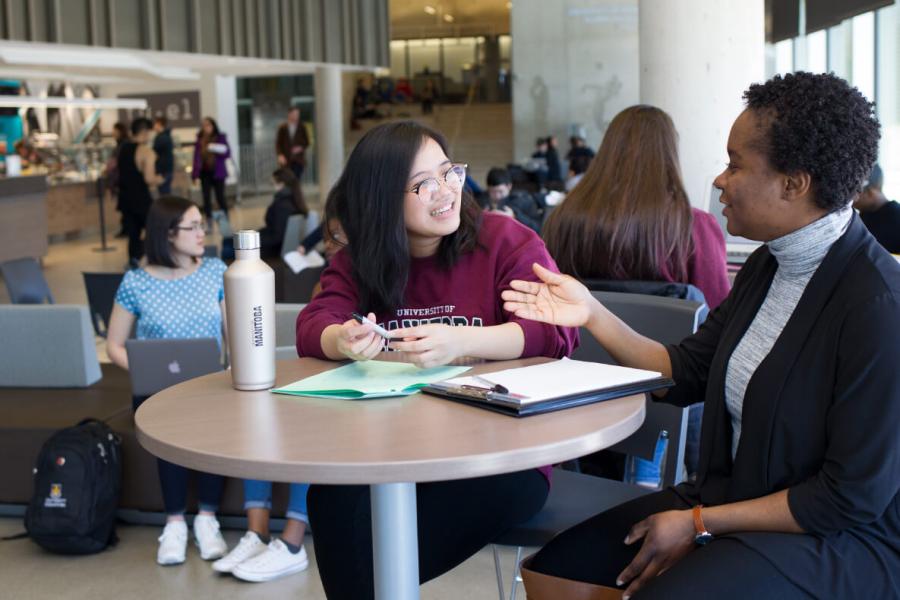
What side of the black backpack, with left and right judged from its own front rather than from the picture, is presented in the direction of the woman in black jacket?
left

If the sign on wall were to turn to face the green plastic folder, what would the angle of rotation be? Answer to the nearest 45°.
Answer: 0° — it already faces it

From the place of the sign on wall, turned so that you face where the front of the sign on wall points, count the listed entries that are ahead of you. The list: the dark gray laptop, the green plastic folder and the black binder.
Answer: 3

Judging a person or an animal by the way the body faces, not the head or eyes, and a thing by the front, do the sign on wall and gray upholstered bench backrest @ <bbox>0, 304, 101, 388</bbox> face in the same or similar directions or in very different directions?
same or similar directions

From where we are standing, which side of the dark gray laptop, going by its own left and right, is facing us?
back

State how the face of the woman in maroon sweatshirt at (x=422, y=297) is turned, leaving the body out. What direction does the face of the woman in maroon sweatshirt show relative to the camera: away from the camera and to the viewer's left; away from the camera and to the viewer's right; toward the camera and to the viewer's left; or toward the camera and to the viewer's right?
toward the camera and to the viewer's right

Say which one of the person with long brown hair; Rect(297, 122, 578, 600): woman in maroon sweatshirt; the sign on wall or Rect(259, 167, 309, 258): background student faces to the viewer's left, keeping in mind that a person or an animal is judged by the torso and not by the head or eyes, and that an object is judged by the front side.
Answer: the background student

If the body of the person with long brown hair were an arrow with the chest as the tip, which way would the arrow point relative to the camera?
away from the camera

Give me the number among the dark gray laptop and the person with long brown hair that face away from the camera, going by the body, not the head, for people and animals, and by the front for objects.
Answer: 2

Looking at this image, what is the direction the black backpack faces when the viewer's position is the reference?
facing the viewer and to the left of the viewer

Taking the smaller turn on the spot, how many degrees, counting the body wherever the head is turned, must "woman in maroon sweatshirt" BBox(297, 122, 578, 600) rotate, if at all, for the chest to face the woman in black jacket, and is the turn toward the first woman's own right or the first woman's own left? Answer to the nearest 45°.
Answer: approximately 45° to the first woman's own left
